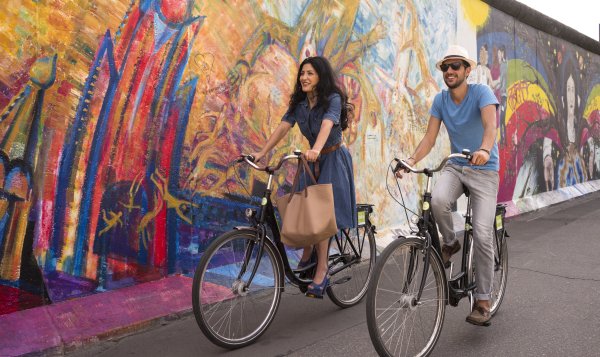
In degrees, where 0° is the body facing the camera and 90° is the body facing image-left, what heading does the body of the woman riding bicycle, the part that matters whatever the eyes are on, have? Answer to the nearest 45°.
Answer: approximately 45°

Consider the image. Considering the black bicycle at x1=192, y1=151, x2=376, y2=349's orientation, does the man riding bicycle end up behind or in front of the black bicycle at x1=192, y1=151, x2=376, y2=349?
behind

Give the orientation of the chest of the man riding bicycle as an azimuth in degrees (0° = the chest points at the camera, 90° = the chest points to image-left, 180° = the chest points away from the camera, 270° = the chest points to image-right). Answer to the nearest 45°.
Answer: approximately 45°

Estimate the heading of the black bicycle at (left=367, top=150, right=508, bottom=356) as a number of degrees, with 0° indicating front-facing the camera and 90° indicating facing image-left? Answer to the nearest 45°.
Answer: approximately 45°

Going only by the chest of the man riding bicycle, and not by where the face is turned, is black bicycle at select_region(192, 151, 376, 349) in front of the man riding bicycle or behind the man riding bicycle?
in front
